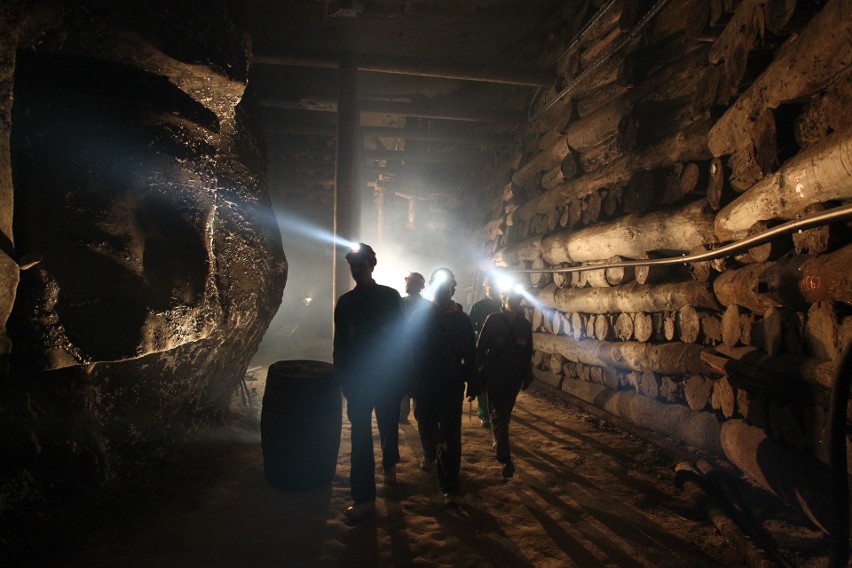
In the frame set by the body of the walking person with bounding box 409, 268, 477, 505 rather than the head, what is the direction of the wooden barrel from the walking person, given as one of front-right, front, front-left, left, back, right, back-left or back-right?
right

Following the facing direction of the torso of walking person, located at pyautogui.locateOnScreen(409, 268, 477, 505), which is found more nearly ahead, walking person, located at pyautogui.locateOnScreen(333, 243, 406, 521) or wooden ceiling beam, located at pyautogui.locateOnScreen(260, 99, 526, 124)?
the walking person

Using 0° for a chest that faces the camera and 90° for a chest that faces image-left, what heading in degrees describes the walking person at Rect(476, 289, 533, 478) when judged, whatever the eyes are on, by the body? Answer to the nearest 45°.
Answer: approximately 0°

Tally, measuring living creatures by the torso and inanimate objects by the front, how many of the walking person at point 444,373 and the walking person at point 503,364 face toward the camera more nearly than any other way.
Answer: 2

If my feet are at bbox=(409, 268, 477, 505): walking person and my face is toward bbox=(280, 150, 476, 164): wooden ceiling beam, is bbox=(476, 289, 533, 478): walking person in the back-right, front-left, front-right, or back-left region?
front-right

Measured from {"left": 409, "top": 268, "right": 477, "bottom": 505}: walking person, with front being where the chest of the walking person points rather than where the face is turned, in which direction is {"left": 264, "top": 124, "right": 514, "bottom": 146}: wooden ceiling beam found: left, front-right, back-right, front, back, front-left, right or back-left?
back

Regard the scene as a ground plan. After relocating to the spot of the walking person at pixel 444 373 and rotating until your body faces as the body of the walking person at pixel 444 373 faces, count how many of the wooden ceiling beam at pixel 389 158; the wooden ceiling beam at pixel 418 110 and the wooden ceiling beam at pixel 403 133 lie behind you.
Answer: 3

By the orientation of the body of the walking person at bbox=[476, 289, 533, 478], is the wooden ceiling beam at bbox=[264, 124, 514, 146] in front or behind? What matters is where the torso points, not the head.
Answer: behind

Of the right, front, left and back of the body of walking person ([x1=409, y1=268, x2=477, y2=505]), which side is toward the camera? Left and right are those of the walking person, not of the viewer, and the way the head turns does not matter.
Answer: front

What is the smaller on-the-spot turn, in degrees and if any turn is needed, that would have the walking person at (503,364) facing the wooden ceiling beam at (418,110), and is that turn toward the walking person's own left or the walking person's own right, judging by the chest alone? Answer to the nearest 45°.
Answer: approximately 180°

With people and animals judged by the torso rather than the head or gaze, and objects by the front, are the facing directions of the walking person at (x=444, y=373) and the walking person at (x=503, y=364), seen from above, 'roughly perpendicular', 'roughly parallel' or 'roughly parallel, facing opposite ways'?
roughly parallel
